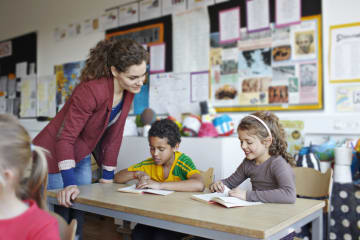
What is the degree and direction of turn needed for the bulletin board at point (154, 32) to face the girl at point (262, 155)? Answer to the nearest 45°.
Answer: approximately 45° to its left

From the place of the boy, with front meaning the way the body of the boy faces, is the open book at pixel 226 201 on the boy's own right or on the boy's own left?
on the boy's own left

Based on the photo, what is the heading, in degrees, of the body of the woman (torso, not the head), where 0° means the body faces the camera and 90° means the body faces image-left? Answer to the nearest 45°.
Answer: approximately 315°

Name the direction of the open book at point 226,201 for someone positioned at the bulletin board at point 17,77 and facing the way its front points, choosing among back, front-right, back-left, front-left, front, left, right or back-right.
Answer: front-left

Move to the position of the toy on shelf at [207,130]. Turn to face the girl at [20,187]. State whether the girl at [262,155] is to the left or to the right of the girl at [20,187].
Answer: left

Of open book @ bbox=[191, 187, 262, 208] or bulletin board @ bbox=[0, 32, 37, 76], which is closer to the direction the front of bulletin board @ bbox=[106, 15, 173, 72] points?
the open book

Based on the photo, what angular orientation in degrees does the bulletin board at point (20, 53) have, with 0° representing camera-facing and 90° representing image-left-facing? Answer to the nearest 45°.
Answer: approximately 45°

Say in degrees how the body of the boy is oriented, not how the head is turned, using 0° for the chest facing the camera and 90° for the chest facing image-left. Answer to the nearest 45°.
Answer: approximately 45°

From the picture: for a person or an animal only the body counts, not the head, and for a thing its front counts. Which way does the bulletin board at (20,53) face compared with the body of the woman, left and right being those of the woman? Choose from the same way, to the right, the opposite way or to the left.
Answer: to the right
